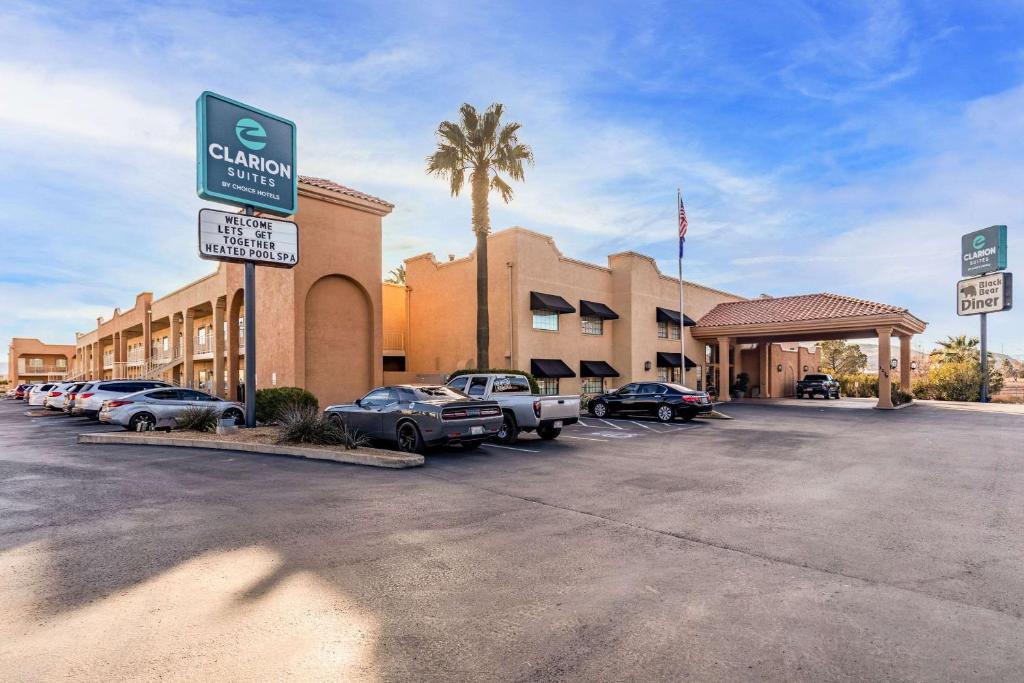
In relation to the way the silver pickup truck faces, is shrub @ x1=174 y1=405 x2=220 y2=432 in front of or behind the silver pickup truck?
in front

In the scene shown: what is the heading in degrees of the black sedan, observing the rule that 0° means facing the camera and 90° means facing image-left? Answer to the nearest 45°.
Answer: approximately 135°

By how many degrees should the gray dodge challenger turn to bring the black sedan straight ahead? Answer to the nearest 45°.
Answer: approximately 90° to its right

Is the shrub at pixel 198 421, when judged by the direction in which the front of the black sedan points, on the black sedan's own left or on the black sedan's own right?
on the black sedan's own left

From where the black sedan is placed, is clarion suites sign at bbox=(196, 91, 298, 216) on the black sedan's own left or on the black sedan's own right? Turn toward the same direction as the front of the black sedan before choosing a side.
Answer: on the black sedan's own left

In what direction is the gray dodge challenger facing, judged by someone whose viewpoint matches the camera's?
facing away from the viewer and to the left of the viewer

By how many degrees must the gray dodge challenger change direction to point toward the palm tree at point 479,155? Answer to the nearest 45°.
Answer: approximately 45° to its right

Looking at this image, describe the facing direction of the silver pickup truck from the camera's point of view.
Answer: facing away from the viewer and to the left of the viewer

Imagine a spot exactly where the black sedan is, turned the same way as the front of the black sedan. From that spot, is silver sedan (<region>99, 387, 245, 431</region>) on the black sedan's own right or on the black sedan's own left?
on the black sedan's own left

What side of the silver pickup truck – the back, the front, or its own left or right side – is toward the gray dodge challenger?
left

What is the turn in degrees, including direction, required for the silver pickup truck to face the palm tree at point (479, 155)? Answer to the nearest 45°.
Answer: approximately 45° to its right

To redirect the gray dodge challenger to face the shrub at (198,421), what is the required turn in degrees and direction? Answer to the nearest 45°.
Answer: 0° — it already faces it
